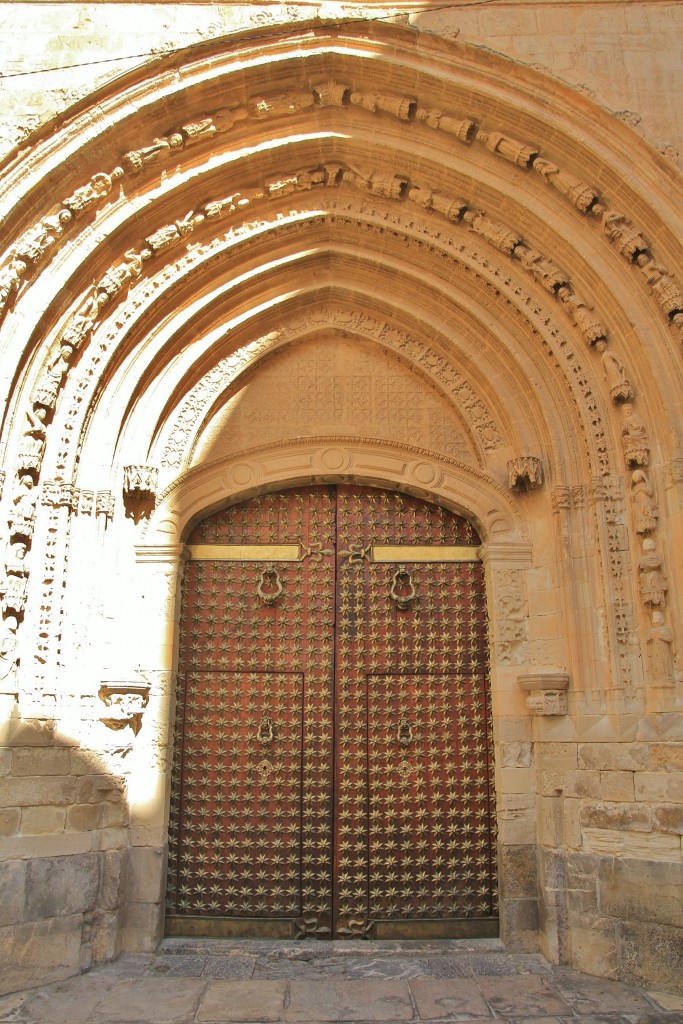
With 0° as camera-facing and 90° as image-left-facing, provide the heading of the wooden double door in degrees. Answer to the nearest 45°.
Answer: approximately 0°
